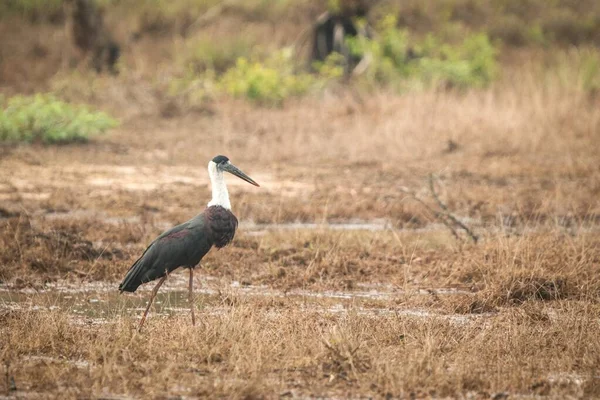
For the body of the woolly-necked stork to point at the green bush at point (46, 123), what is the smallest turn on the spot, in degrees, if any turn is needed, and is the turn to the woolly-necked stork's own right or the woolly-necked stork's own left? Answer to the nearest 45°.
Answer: approximately 90° to the woolly-necked stork's own left

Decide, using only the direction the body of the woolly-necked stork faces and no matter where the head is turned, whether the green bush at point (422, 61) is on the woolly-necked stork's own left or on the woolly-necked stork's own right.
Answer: on the woolly-necked stork's own left

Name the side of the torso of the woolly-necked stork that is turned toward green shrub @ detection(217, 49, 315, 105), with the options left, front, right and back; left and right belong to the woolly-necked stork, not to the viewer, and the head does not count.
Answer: left

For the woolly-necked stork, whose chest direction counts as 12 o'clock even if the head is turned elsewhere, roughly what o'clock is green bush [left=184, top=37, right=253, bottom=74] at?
The green bush is roughly at 9 o'clock from the woolly-necked stork.

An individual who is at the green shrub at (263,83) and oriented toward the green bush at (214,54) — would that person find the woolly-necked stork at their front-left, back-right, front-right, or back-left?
back-left

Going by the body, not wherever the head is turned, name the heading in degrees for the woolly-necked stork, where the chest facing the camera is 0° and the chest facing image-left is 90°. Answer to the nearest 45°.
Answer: approximately 270°

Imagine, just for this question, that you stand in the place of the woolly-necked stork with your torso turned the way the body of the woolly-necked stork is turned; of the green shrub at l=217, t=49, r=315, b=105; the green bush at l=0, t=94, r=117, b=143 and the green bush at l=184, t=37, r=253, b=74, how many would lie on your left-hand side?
3
